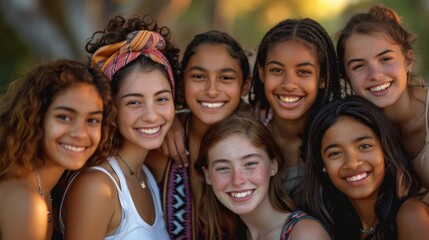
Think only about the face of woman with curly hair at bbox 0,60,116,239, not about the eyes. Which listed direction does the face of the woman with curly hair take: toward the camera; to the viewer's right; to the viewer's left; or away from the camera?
toward the camera

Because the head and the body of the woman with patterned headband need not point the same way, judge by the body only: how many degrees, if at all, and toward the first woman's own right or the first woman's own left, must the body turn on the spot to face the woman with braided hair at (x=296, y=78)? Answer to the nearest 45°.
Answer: approximately 45° to the first woman's own left

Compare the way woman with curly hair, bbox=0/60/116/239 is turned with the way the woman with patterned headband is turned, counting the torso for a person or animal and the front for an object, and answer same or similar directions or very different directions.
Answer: same or similar directions

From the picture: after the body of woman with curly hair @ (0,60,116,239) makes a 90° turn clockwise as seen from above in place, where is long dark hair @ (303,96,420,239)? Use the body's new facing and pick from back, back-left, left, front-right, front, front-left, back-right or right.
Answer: back-left

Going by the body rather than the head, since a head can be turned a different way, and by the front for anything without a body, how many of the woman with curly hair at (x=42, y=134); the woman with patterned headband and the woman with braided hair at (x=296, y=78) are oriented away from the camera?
0

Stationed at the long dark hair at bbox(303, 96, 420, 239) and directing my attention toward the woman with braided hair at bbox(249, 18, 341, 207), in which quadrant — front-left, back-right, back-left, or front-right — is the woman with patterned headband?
front-left

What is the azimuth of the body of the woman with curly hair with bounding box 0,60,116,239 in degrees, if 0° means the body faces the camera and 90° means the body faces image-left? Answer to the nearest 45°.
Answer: approximately 315°

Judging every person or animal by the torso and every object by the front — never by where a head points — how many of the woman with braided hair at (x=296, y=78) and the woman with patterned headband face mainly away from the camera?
0

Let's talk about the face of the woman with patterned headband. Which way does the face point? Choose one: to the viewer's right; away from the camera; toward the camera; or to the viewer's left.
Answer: toward the camera

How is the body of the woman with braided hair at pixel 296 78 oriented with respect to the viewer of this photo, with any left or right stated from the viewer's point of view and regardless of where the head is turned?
facing the viewer

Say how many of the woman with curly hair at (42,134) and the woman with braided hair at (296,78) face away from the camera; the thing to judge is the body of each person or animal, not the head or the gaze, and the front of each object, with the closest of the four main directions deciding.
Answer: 0
